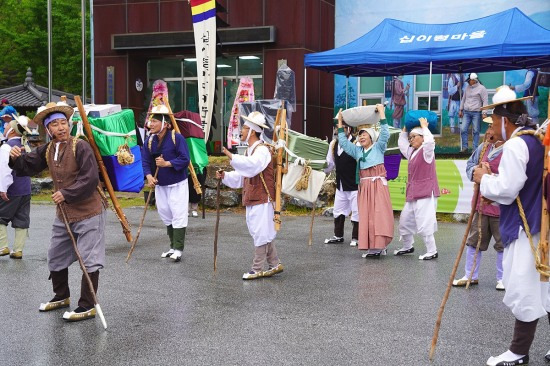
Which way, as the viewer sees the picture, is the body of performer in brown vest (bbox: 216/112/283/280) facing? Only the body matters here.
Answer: to the viewer's left

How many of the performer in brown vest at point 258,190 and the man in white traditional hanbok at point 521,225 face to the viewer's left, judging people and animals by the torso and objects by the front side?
2

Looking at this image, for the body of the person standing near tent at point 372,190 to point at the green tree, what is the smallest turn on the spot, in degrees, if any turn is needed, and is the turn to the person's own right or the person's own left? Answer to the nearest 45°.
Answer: approximately 90° to the person's own right

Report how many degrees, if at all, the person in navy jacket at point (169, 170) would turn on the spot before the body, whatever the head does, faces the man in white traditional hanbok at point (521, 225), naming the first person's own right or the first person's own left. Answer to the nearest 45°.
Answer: approximately 90° to the first person's own left

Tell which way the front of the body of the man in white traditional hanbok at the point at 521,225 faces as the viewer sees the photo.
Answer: to the viewer's left

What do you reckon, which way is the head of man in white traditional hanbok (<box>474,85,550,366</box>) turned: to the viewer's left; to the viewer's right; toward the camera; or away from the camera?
to the viewer's left

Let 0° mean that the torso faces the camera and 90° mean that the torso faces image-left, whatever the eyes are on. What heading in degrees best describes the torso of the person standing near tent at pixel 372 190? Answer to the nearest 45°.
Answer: approximately 45°

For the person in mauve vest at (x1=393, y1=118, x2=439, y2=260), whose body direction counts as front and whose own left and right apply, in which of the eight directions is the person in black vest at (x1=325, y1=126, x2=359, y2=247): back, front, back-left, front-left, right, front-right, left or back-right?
right

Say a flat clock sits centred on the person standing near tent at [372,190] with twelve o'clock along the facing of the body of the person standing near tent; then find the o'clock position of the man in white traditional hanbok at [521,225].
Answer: The man in white traditional hanbok is roughly at 10 o'clock from the person standing near tent.
